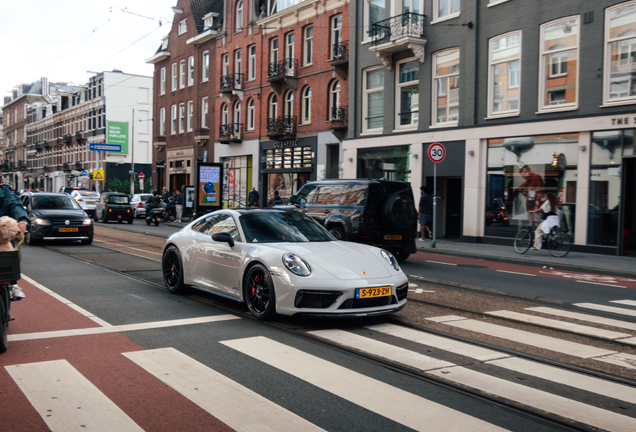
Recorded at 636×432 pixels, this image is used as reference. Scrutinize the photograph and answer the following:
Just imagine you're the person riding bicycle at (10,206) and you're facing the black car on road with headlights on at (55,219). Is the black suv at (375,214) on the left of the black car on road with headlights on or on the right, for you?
right

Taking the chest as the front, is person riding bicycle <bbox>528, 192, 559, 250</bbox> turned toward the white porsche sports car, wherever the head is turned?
no

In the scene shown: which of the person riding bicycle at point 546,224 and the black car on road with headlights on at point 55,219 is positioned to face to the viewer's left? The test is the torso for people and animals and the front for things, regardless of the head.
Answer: the person riding bicycle

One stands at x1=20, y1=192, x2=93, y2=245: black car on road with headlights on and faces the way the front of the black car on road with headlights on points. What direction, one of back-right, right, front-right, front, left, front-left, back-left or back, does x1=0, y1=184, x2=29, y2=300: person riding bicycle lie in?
front-right

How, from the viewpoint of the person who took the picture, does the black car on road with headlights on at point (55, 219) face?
facing the viewer and to the right of the viewer

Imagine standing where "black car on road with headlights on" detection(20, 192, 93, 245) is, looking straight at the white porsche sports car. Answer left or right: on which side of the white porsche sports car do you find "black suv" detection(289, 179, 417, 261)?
left

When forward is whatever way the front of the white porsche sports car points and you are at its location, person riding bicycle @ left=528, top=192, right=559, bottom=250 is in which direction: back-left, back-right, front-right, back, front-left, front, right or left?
left

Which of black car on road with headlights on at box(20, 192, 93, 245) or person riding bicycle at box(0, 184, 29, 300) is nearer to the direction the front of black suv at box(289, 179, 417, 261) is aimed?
the black car on road with headlights on

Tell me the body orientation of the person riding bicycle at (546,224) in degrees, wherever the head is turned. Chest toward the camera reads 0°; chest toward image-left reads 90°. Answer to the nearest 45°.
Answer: approximately 90°

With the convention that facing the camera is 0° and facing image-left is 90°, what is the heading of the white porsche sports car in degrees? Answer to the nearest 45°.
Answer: approximately 315°

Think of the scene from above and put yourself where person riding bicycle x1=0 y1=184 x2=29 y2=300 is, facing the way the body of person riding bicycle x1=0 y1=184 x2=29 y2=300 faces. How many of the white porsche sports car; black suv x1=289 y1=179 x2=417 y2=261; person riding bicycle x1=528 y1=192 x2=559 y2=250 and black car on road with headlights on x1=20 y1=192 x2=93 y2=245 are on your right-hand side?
0

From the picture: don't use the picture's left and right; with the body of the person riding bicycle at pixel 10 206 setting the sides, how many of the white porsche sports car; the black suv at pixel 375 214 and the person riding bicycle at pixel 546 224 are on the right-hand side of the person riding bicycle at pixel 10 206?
0

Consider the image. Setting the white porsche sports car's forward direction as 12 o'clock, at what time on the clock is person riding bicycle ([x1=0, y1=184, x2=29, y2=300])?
The person riding bicycle is roughly at 4 o'clock from the white porsche sports car.

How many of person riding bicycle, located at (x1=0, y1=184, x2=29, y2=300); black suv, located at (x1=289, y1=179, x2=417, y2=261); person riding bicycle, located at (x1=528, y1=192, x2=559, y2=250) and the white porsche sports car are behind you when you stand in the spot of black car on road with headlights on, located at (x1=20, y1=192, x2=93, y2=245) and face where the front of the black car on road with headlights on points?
0

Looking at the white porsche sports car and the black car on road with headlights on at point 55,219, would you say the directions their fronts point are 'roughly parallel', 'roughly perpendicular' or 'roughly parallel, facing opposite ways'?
roughly parallel

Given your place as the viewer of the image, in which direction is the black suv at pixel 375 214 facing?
facing away from the viewer and to the left of the viewer

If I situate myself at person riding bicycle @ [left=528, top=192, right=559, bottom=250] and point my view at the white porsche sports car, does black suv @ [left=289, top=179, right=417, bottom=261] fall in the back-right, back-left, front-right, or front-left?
front-right
